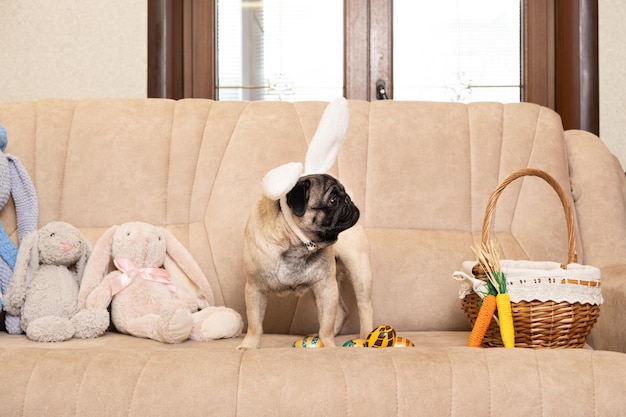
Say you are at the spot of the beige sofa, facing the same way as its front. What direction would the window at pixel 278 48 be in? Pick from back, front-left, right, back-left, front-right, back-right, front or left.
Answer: back

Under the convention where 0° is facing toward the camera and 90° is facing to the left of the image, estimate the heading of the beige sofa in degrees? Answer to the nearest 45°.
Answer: approximately 0°

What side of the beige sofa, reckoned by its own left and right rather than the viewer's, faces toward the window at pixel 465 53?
back

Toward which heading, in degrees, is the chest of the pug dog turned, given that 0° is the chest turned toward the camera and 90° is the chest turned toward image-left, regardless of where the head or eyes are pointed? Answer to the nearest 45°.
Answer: approximately 45°

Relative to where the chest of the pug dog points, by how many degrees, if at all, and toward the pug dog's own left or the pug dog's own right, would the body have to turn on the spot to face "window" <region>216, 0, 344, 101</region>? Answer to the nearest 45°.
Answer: approximately 135° to the pug dog's own right
